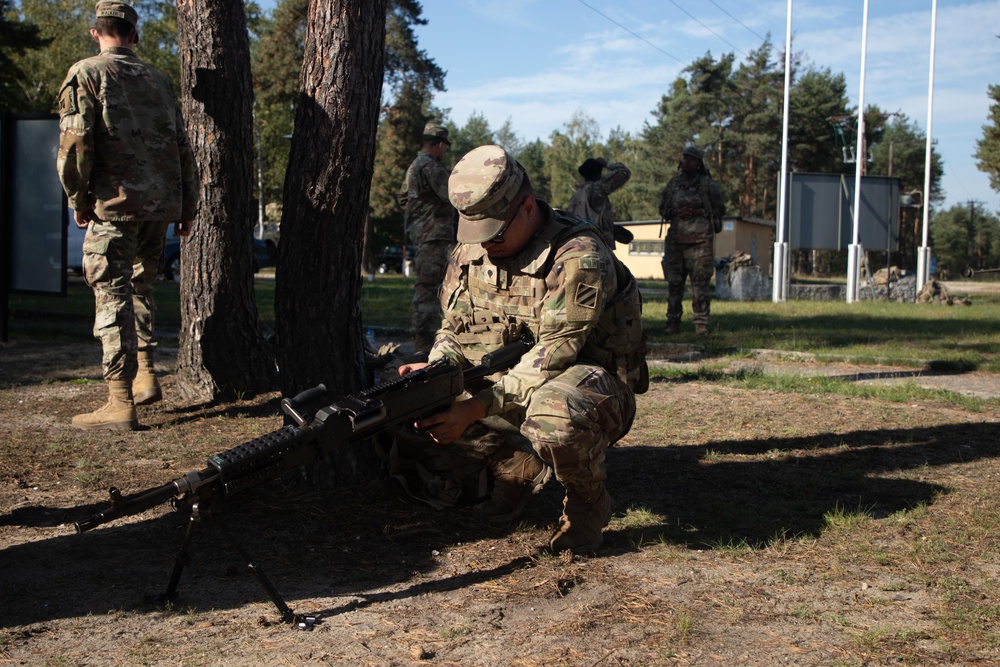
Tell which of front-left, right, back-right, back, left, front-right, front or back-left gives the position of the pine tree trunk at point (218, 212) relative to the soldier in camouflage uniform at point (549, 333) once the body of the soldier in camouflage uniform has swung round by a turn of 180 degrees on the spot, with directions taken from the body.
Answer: left

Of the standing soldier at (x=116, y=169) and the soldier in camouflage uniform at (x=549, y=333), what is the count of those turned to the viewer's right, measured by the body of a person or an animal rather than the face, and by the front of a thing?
0

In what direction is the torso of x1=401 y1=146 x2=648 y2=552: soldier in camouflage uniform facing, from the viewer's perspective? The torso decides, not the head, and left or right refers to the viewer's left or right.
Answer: facing the viewer and to the left of the viewer

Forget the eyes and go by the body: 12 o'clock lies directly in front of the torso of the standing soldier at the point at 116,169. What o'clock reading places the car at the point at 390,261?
The car is roughly at 2 o'clock from the standing soldier.

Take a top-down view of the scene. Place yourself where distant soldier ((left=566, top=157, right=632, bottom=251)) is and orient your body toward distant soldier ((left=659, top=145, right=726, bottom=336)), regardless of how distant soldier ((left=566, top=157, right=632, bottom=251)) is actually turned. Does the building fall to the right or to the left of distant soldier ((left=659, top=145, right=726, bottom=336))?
left

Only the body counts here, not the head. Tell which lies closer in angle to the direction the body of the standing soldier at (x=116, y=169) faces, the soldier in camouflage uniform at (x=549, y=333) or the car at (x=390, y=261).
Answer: the car

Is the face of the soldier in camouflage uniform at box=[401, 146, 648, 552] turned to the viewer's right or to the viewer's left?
to the viewer's left

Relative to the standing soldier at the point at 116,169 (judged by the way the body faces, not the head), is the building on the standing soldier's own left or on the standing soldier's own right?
on the standing soldier's own right

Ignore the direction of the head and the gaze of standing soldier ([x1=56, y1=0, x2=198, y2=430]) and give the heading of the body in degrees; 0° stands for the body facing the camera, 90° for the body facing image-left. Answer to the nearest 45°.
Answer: approximately 135°

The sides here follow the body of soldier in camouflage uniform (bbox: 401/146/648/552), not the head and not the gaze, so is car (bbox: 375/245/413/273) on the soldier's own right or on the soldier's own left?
on the soldier's own right
